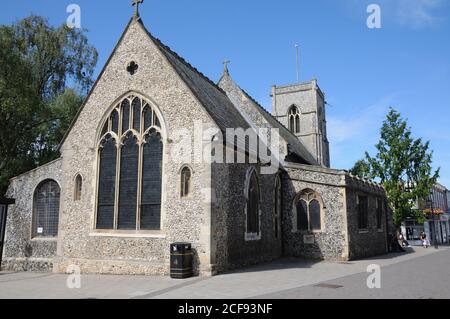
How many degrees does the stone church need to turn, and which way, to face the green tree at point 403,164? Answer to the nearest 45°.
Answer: approximately 180°

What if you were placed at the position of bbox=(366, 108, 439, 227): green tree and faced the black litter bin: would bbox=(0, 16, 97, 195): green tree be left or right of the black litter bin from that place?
right

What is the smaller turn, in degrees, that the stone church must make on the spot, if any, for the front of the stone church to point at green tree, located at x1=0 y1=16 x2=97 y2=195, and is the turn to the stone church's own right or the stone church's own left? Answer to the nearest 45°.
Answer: approximately 90° to the stone church's own right

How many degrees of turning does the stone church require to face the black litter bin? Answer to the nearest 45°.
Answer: approximately 45° to its left

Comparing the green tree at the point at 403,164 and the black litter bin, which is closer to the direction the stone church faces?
the black litter bin

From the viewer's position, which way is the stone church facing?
facing the viewer and to the left of the viewer
